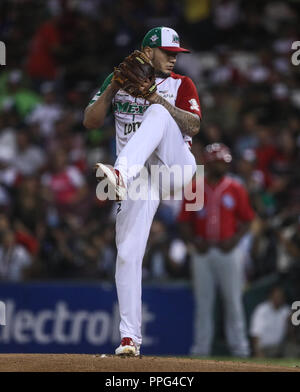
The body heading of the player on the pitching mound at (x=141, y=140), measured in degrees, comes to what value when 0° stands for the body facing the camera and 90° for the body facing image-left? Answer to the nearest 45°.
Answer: approximately 45°

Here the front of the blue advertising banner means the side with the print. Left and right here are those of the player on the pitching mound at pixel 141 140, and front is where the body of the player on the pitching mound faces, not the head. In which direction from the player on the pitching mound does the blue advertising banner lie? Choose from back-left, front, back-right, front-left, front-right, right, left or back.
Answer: back-right

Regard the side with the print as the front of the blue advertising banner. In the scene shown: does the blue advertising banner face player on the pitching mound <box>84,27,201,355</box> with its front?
yes

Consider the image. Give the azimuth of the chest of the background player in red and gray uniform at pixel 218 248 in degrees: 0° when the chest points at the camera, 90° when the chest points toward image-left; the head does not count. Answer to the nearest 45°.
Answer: approximately 0°

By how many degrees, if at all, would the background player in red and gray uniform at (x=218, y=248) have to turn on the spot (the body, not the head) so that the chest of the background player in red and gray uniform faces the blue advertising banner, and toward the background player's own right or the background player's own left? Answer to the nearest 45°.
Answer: approximately 90° to the background player's own right

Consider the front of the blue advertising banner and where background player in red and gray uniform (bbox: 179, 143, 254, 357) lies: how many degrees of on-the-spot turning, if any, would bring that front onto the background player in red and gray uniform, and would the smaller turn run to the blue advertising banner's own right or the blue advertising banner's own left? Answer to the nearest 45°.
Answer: approximately 90° to the blue advertising banner's own left
